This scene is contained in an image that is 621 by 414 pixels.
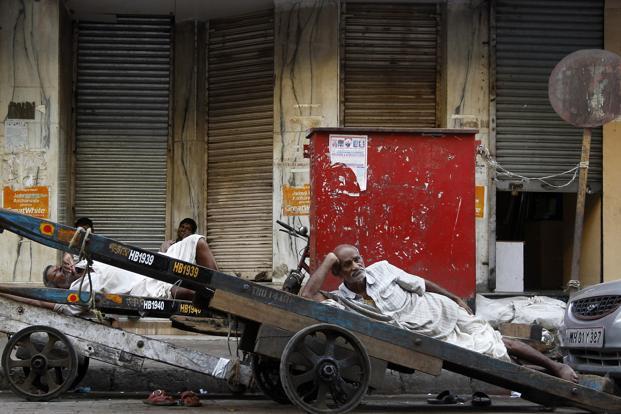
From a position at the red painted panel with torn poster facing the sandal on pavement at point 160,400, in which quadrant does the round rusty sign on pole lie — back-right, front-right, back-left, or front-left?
back-left

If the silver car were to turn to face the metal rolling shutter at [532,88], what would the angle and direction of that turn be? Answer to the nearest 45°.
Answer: approximately 135° to its right

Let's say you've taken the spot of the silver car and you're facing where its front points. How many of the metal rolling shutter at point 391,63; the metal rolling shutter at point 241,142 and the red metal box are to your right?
3

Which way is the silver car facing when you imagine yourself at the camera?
facing the viewer and to the left of the viewer

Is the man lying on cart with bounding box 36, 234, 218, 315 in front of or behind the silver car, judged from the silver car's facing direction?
in front

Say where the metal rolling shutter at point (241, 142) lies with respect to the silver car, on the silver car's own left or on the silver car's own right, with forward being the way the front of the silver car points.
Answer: on the silver car's own right

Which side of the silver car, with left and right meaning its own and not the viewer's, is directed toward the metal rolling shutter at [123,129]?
right

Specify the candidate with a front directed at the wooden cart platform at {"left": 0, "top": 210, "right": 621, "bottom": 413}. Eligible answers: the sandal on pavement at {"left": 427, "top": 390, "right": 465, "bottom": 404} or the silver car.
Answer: the silver car

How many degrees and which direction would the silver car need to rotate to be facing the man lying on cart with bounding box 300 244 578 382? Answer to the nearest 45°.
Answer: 0° — it already faces them
